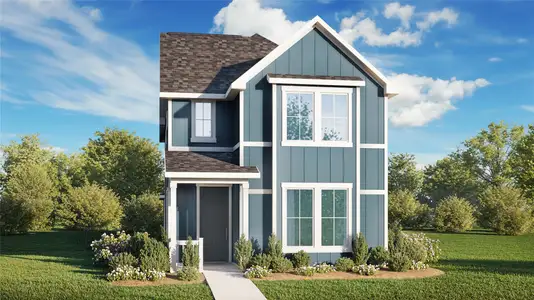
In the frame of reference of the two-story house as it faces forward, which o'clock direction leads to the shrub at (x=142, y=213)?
The shrub is roughly at 5 o'clock from the two-story house.

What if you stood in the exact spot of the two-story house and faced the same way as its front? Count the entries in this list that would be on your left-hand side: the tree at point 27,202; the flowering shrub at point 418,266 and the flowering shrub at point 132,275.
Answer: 1

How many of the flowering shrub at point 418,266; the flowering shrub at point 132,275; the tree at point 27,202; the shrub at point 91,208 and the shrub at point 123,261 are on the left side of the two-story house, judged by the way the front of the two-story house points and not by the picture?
1

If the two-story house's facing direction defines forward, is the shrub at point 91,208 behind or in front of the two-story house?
behind

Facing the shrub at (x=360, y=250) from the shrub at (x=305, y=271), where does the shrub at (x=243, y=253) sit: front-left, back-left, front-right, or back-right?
back-left

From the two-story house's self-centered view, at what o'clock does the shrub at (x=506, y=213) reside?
The shrub is roughly at 7 o'clock from the two-story house.

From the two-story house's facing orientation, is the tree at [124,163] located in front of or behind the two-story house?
behind

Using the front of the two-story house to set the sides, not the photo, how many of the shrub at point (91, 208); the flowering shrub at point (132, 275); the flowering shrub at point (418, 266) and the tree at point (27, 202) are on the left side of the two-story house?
1

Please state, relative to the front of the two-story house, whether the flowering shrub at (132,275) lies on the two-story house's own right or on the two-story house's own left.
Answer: on the two-story house's own right

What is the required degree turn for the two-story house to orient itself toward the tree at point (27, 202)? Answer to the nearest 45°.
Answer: approximately 135° to its right

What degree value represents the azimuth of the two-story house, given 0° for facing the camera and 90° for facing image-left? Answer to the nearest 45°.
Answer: approximately 0°

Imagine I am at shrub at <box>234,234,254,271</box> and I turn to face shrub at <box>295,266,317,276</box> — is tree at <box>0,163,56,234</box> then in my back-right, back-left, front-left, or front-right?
back-left
